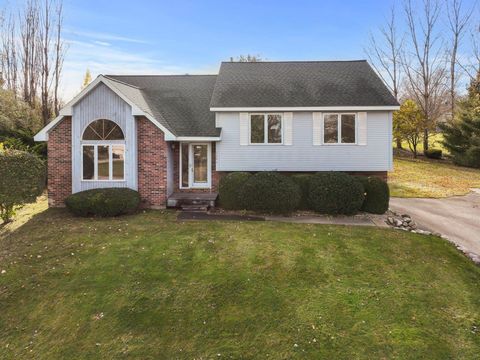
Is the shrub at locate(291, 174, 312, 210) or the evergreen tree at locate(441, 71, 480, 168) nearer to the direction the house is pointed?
the shrub

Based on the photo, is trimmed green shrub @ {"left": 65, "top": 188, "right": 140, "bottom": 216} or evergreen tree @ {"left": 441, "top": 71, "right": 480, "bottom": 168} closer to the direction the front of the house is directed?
the trimmed green shrub

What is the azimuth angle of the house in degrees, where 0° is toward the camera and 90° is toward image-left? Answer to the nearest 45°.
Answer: approximately 0°

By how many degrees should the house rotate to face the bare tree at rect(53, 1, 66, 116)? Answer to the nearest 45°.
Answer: approximately 135° to its right

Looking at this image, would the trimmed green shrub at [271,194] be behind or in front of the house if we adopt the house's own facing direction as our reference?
in front

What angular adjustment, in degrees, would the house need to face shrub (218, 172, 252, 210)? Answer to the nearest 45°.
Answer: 0° — it already faces it
